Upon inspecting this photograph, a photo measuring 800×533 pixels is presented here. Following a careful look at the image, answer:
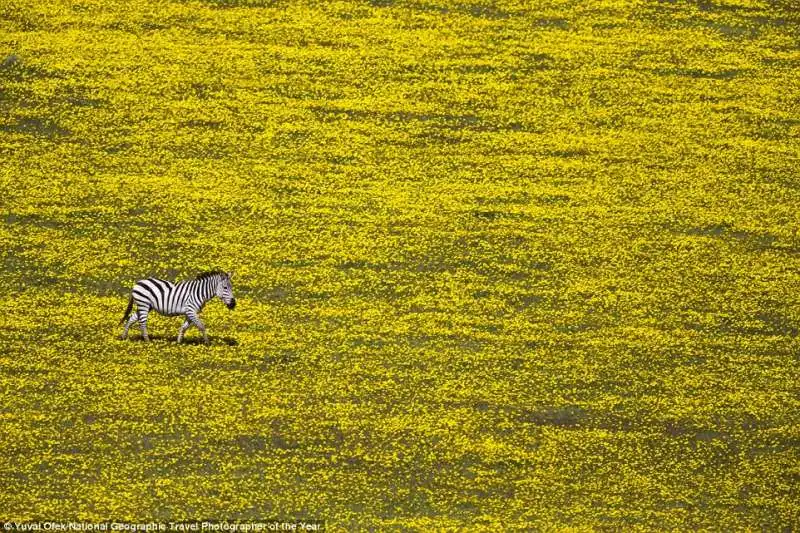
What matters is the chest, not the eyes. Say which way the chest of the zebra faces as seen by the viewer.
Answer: to the viewer's right
